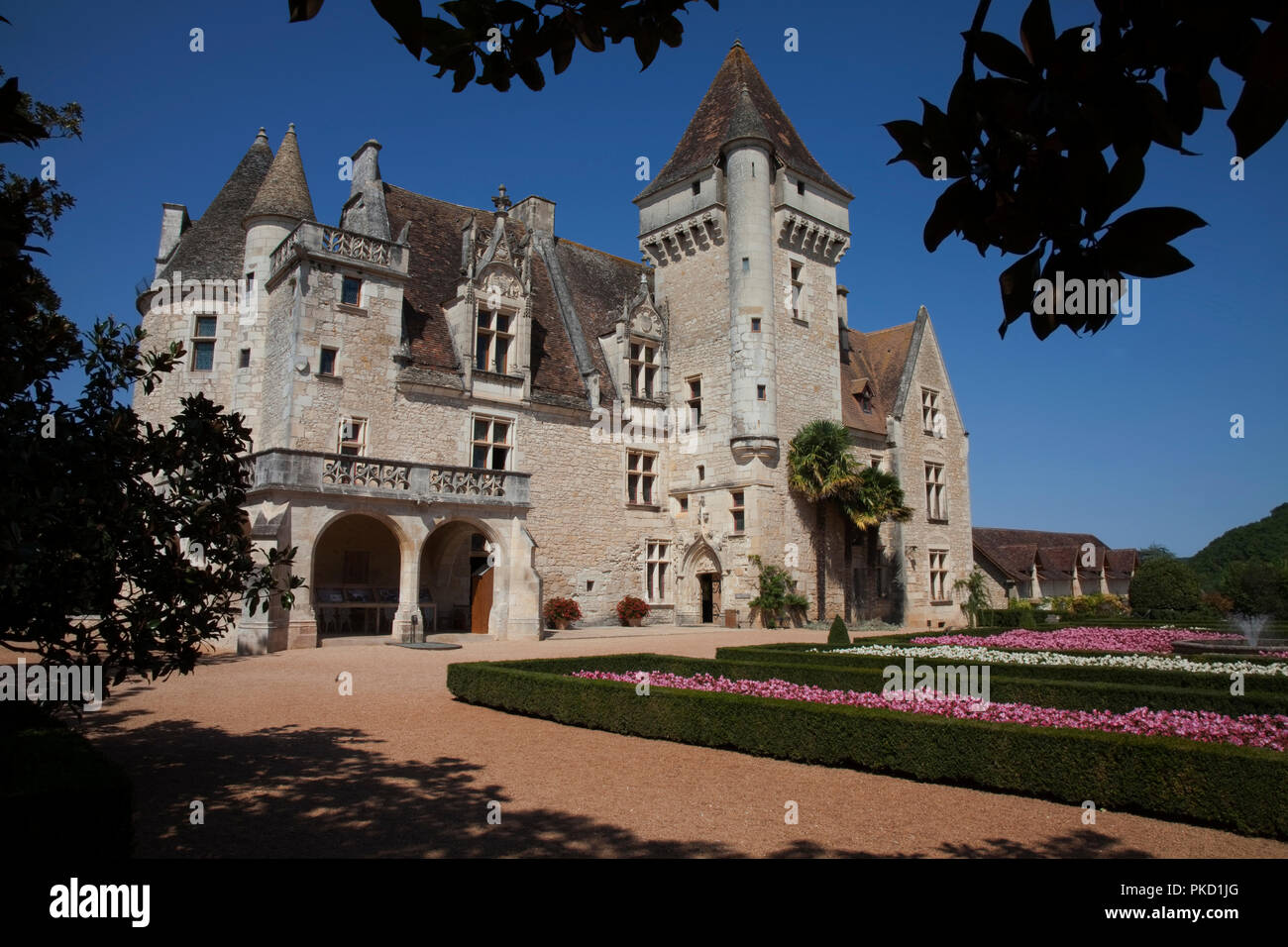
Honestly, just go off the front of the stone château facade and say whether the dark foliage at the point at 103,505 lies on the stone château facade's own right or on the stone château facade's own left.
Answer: on the stone château facade's own right

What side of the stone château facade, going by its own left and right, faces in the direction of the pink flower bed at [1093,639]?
front

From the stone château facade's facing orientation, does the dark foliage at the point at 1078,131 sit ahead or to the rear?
ahead

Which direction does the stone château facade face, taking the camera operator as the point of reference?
facing the viewer and to the right of the viewer

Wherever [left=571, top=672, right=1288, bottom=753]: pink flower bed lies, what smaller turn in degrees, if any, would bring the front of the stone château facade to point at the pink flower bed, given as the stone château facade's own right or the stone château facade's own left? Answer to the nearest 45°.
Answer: approximately 45° to the stone château facade's own right

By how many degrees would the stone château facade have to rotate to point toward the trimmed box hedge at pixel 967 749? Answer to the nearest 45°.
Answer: approximately 45° to its right
